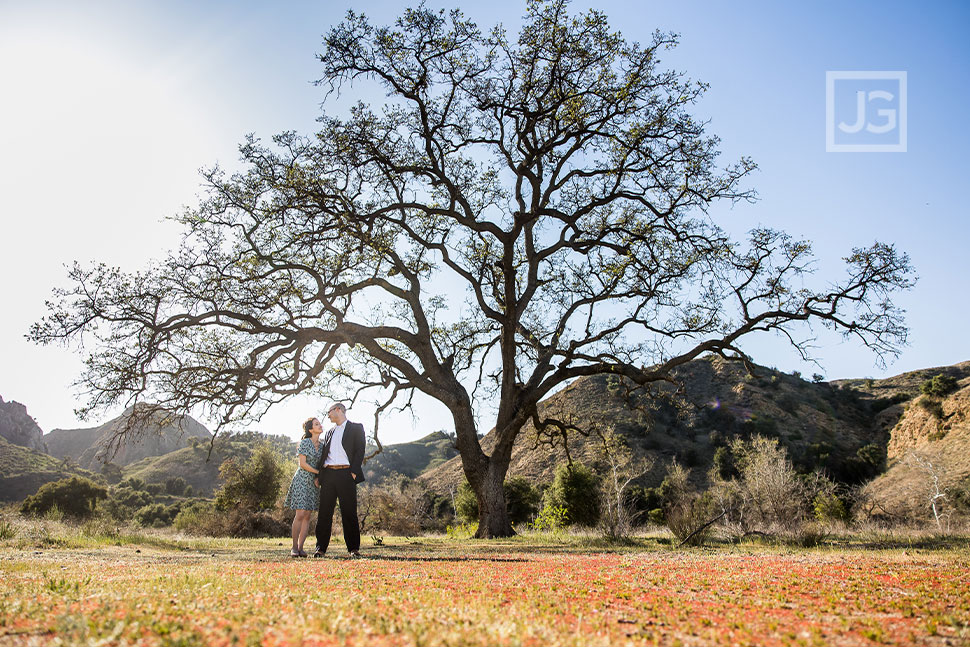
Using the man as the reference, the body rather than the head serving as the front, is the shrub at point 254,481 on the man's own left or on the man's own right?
on the man's own right

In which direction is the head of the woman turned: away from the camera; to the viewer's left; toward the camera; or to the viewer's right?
to the viewer's right

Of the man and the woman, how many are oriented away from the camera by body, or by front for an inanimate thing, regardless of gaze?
0

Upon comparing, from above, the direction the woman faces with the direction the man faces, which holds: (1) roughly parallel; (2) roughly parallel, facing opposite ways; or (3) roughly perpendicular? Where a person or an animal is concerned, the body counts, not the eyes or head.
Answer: roughly perpendicular

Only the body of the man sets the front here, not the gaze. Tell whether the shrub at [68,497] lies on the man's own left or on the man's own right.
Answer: on the man's own right

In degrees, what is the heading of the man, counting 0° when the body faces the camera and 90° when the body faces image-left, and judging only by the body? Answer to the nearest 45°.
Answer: approximately 45°

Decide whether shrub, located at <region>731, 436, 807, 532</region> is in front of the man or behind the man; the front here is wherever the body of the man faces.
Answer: behind

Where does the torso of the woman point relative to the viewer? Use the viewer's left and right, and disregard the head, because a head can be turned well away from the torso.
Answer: facing the viewer and to the right of the viewer
